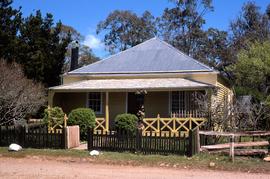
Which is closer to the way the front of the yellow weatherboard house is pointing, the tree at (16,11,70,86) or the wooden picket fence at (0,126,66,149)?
the wooden picket fence

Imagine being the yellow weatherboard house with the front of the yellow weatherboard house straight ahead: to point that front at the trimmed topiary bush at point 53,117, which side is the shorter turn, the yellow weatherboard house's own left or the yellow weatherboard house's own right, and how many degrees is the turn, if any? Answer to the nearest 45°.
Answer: approximately 45° to the yellow weatherboard house's own right

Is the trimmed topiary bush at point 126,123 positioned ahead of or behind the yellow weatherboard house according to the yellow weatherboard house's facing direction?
ahead

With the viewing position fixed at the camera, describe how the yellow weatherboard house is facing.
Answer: facing the viewer

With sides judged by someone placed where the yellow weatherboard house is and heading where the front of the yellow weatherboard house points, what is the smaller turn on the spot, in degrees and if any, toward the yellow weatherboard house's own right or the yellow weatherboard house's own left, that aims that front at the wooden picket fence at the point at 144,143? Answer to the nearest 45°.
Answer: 0° — it already faces it

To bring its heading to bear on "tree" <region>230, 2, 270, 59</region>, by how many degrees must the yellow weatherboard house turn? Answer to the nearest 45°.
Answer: approximately 135° to its left

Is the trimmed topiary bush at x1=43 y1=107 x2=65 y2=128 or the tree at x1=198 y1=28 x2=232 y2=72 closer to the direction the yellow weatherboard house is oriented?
the trimmed topiary bush

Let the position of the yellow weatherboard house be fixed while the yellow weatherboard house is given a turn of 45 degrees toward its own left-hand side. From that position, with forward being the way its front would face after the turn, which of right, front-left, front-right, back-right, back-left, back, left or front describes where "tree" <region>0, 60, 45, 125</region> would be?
right

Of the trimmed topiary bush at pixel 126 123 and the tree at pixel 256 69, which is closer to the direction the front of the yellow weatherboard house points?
the trimmed topiary bush

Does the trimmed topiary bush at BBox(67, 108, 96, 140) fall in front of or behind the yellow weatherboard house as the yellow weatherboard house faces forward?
in front

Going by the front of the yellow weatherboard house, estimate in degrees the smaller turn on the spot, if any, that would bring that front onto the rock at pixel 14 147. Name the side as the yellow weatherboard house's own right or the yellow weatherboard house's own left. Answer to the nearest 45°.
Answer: approximately 45° to the yellow weatherboard house's own right

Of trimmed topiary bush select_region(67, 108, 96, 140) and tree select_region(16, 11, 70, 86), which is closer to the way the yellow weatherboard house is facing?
the trimmed topiary bush

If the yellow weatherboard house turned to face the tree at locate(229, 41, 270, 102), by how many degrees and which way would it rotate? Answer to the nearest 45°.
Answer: approximately 135° to its left

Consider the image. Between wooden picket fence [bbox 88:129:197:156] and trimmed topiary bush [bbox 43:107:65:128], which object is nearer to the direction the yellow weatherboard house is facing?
the wooden picket fence

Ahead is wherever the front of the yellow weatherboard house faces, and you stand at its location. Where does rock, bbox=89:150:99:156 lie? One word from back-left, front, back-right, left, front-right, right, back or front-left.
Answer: front
